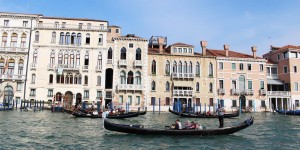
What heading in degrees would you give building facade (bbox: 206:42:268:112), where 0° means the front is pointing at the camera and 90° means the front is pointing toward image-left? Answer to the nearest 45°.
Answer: approximately 0°

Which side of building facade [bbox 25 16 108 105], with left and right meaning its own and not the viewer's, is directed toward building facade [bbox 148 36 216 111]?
left

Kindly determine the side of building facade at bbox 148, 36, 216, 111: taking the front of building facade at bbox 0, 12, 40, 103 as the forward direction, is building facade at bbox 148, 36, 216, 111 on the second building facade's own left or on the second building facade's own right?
on the second building facade's own left

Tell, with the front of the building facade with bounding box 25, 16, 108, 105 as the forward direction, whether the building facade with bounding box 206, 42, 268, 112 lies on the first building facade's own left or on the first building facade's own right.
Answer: on the first building facade's own left

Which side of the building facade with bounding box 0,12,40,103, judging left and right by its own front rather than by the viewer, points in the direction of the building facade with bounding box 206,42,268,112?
left

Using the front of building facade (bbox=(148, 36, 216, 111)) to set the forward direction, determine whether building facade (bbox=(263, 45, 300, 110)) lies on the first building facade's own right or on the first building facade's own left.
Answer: on the first building facade's own left

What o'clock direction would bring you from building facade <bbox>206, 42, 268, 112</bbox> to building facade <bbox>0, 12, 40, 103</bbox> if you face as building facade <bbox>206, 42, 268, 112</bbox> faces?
building facade <bbox>0, 12, 40, 103</bbox> is roughly at 2 o'clock from building facade <bbox>206, 42, 268, 112</bbox>.

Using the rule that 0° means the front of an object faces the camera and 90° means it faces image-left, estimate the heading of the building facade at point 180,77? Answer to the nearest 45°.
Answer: approximately 0°

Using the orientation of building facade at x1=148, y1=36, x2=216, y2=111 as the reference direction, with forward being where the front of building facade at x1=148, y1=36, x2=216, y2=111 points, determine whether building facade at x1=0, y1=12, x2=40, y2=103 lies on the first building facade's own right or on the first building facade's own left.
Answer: on the first building facade's own right
